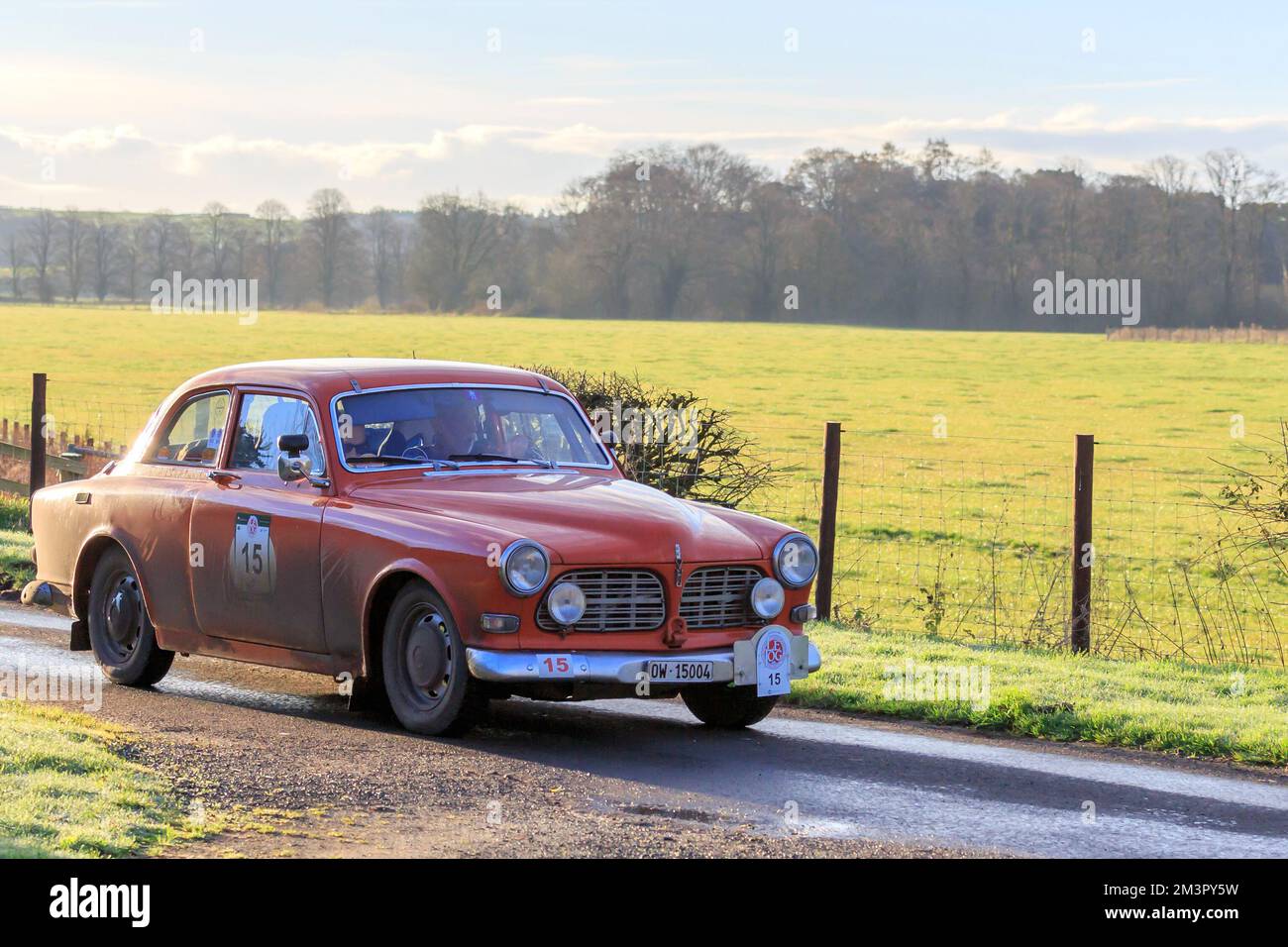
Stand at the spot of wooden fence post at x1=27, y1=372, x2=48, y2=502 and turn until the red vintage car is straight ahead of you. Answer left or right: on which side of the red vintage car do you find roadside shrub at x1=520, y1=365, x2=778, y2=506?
left

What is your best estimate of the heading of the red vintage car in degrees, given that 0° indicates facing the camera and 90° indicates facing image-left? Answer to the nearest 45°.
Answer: approximately 315°

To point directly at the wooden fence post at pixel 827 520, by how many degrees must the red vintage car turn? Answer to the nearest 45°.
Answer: approximately 90° to its left

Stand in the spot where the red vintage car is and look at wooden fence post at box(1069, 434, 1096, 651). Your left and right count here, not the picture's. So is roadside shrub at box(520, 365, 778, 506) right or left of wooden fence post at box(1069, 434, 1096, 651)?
left

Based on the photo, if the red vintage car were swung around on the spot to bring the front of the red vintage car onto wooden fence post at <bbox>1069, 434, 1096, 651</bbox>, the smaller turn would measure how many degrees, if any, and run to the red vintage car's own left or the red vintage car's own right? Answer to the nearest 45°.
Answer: approximately 90° to the red vintage car's own left

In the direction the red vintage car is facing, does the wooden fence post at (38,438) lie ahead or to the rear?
to the rear

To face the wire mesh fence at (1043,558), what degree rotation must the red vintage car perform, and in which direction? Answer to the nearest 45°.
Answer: approximately 90° to its left

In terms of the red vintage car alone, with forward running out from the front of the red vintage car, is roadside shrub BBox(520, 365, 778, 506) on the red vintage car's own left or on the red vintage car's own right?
on the red vintage car's own left
